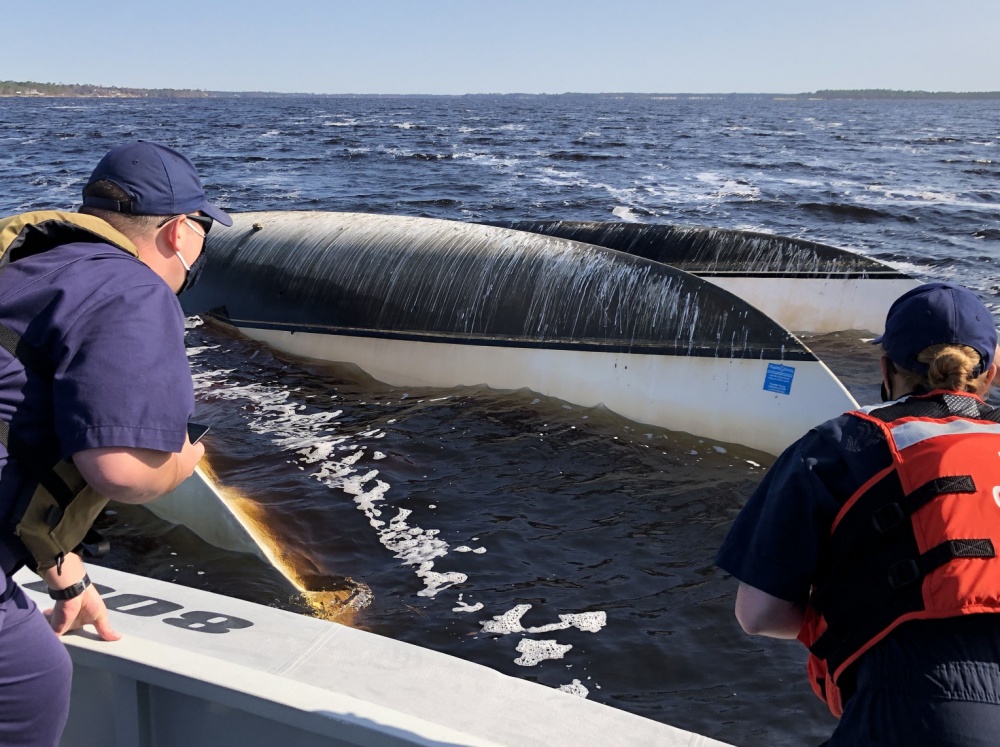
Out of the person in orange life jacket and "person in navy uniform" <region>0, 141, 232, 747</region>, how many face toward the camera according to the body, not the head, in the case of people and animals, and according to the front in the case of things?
0

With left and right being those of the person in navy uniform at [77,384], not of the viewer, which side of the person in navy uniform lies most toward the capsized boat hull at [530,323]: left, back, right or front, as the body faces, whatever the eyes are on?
front

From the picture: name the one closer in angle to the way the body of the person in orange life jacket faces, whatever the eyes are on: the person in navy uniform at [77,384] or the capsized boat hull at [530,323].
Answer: the capsized boat hull

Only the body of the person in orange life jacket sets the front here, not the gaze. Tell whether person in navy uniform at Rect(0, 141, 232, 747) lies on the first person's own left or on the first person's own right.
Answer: on the first person's own left

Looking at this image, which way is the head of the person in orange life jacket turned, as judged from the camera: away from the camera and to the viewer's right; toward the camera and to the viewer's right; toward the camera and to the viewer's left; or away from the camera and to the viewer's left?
away from the camera and to the viewer's left

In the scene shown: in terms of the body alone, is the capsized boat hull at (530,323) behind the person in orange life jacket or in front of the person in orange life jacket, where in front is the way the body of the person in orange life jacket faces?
in front

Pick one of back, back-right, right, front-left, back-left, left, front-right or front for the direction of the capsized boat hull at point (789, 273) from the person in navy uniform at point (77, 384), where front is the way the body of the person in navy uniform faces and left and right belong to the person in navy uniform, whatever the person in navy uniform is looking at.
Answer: front

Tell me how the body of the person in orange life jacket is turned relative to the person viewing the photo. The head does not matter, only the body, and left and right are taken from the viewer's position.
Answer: facing away from the viewer and to the left of the viewer

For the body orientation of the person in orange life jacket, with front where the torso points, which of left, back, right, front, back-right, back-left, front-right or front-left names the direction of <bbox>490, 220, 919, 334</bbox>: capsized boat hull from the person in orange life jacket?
front-right

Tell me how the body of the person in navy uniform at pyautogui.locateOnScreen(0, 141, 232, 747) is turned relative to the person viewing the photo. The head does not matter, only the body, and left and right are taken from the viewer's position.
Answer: facing away from the viewer and to the right of the viewer
